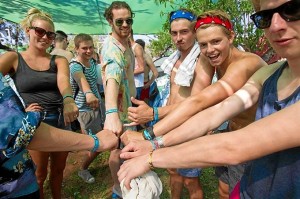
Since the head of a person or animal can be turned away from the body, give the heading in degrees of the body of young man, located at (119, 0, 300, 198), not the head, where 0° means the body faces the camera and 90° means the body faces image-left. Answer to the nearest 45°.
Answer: approximately 45°

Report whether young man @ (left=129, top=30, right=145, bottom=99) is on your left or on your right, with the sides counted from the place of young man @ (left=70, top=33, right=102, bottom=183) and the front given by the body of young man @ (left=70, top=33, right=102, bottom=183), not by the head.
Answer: on your left

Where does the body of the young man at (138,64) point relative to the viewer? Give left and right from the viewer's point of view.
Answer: facing the viewer and to the left of the viewer

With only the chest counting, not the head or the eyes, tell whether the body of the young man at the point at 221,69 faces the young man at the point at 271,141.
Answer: no

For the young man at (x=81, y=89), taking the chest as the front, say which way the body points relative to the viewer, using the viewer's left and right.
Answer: facing the viewer and to the right of the viewer

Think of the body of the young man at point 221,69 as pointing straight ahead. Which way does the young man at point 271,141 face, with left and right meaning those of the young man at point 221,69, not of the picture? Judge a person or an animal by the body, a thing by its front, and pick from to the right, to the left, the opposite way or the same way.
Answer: the same way

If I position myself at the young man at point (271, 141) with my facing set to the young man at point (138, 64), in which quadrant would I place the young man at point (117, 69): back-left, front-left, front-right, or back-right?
front-left

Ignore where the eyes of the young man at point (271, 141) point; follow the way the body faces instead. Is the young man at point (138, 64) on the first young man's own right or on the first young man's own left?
on the first young man's own right

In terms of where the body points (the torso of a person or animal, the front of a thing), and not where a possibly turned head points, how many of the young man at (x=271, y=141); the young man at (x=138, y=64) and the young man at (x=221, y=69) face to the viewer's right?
0

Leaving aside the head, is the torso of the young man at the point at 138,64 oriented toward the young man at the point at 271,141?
no

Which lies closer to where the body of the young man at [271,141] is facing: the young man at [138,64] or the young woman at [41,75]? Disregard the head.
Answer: the young woman

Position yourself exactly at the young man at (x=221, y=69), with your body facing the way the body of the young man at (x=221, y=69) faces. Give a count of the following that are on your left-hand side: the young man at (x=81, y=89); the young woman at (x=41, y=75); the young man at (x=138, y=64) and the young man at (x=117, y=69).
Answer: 0

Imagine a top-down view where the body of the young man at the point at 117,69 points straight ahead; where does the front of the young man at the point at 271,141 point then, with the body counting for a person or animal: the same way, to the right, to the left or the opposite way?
to the right

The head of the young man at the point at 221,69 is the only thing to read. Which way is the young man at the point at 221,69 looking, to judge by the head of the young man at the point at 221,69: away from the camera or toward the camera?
toward the camera

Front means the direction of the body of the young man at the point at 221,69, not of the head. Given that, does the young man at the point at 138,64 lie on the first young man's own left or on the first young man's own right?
on the first young man's own right
